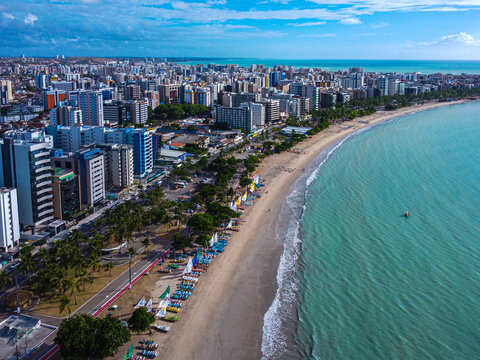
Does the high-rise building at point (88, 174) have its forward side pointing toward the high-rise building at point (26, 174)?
no

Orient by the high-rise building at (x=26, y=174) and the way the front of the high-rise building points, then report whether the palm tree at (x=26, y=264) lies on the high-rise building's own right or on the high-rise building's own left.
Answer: on the high-rise building's own right

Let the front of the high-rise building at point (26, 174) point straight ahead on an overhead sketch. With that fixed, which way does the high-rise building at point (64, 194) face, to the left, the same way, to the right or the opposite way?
the same way

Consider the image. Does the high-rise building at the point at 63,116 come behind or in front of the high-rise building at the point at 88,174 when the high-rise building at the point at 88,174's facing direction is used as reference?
behind

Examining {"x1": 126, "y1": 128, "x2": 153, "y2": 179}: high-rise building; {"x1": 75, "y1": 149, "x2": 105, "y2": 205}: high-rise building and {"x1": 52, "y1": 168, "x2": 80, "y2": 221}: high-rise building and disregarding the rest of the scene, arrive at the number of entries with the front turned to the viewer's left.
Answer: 0

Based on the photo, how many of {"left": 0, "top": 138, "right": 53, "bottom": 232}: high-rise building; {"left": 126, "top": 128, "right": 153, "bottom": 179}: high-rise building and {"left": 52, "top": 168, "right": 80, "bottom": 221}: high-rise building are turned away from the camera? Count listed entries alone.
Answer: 0

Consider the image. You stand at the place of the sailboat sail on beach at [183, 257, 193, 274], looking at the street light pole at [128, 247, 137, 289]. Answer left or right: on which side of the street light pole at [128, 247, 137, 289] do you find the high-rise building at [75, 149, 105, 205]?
right

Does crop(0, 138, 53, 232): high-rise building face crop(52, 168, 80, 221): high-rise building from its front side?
no

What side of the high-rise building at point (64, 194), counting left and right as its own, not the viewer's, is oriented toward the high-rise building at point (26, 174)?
right

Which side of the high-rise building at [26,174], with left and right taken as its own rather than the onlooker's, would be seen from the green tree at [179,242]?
front

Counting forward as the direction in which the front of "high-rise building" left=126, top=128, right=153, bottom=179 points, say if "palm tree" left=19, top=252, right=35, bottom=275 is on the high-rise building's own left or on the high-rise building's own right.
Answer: on the high-rise building's own right

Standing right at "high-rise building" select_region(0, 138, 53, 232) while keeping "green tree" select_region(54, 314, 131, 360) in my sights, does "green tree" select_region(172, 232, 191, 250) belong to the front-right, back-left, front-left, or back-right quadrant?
front-left

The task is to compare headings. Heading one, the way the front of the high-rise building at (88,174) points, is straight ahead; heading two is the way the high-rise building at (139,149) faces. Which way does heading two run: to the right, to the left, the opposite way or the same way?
the same way

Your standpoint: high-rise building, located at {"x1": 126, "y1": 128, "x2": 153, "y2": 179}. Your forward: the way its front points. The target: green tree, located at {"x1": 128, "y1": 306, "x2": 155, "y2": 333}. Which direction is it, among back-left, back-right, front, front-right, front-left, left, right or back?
front-right

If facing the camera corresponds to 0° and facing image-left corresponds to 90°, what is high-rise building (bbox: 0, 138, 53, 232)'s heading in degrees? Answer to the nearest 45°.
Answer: approximately 315°

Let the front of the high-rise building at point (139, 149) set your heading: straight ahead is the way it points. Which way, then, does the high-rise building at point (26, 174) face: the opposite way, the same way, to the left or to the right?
the same way

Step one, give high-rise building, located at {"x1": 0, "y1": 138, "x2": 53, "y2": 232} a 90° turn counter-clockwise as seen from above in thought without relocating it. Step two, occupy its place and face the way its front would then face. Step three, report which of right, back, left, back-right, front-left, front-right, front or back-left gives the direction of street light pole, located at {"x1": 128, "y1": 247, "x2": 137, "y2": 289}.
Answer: right

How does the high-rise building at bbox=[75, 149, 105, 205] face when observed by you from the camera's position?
facing the viewer and to the right of the viewer

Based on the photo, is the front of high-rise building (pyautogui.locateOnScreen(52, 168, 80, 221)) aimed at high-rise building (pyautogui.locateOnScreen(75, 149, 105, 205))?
no

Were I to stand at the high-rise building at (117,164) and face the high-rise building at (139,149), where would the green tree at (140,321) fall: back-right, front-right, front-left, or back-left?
back-right

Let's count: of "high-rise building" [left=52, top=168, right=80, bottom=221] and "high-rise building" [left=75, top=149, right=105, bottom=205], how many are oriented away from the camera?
0

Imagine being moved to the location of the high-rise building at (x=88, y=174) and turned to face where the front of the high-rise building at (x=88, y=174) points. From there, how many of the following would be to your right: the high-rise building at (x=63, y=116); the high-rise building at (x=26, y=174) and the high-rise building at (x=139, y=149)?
1
